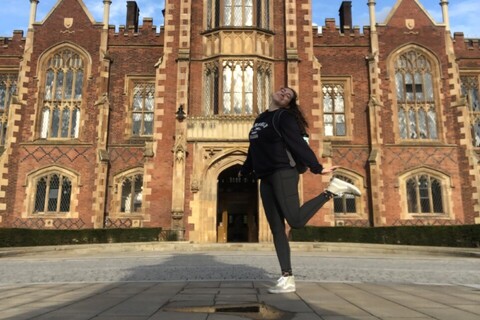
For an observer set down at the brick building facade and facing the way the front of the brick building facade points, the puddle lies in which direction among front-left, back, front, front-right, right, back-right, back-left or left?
front

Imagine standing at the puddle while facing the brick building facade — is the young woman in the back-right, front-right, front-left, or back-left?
front-right

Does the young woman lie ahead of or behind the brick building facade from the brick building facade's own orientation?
ahead

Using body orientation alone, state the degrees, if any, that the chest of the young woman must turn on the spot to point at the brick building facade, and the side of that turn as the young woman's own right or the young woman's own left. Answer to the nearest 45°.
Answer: approximately 135° to the young woman's own right

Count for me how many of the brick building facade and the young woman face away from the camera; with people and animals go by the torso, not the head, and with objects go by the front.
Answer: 0

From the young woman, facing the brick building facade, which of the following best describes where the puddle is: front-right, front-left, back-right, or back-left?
back-left

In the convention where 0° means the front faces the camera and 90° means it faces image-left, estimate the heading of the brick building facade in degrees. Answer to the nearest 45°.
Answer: approximately 0°

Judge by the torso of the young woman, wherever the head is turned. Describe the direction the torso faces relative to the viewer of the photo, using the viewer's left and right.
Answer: facing the viewer and to the left of the viewer
